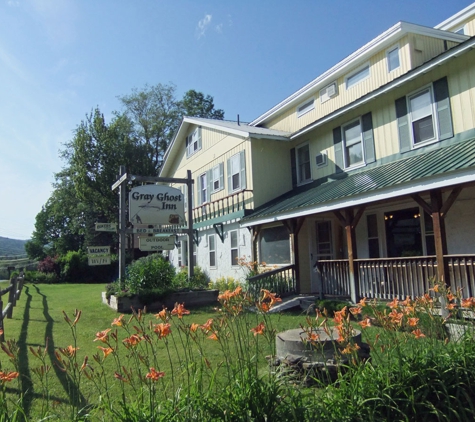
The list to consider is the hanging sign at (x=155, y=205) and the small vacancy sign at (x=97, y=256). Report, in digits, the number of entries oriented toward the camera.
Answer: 2

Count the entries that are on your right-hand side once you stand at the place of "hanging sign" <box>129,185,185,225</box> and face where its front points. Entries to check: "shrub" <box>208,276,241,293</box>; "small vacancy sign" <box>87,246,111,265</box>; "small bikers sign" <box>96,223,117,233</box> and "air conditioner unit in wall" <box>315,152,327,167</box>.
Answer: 2

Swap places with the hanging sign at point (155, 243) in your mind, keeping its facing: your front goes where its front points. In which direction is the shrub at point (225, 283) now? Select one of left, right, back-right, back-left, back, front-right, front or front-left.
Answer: back-left

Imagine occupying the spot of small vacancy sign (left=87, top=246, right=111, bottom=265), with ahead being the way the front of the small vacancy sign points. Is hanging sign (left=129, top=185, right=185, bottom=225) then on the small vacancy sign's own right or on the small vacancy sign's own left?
on the small vacancy sign's own left

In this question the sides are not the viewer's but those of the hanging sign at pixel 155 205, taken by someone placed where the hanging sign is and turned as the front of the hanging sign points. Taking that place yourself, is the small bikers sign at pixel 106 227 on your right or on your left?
on your right

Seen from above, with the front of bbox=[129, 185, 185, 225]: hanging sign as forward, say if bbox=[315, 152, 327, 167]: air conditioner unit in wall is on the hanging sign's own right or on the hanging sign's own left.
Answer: on the hanging sign's own left

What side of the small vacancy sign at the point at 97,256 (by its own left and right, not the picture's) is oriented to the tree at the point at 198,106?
back

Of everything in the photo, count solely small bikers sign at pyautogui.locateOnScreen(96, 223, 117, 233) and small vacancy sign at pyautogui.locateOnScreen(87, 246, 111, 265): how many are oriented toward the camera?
2

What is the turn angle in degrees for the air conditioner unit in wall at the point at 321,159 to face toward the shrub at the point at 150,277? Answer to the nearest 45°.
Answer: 0° — it already faces it
